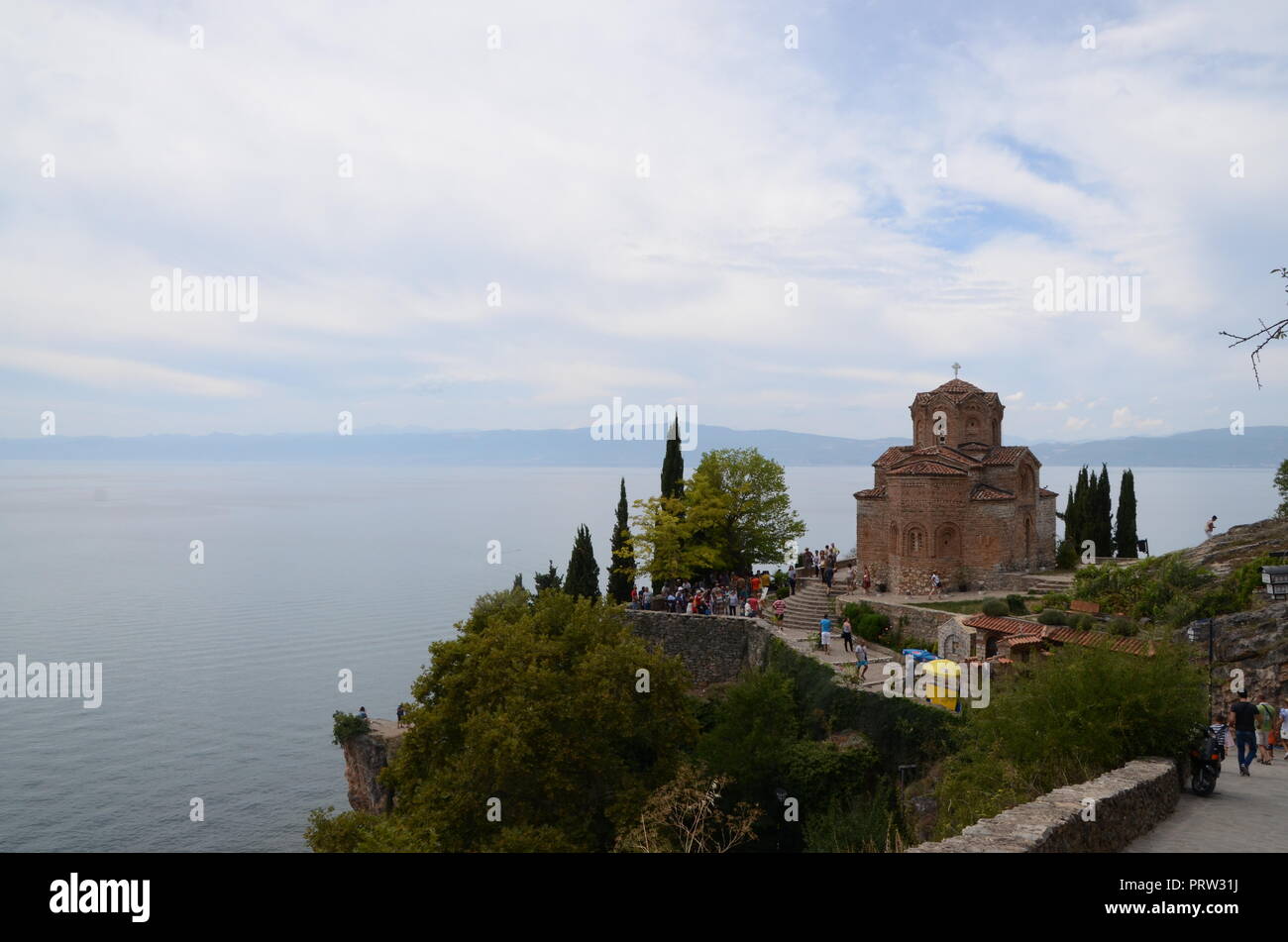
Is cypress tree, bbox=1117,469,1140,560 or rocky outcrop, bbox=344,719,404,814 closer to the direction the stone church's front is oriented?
the cypress tree

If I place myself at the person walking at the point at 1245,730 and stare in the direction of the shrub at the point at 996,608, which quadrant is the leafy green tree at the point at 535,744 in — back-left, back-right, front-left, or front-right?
front-left

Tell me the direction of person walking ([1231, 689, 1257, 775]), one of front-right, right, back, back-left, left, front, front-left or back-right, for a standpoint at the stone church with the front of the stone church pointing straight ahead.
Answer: back-right
